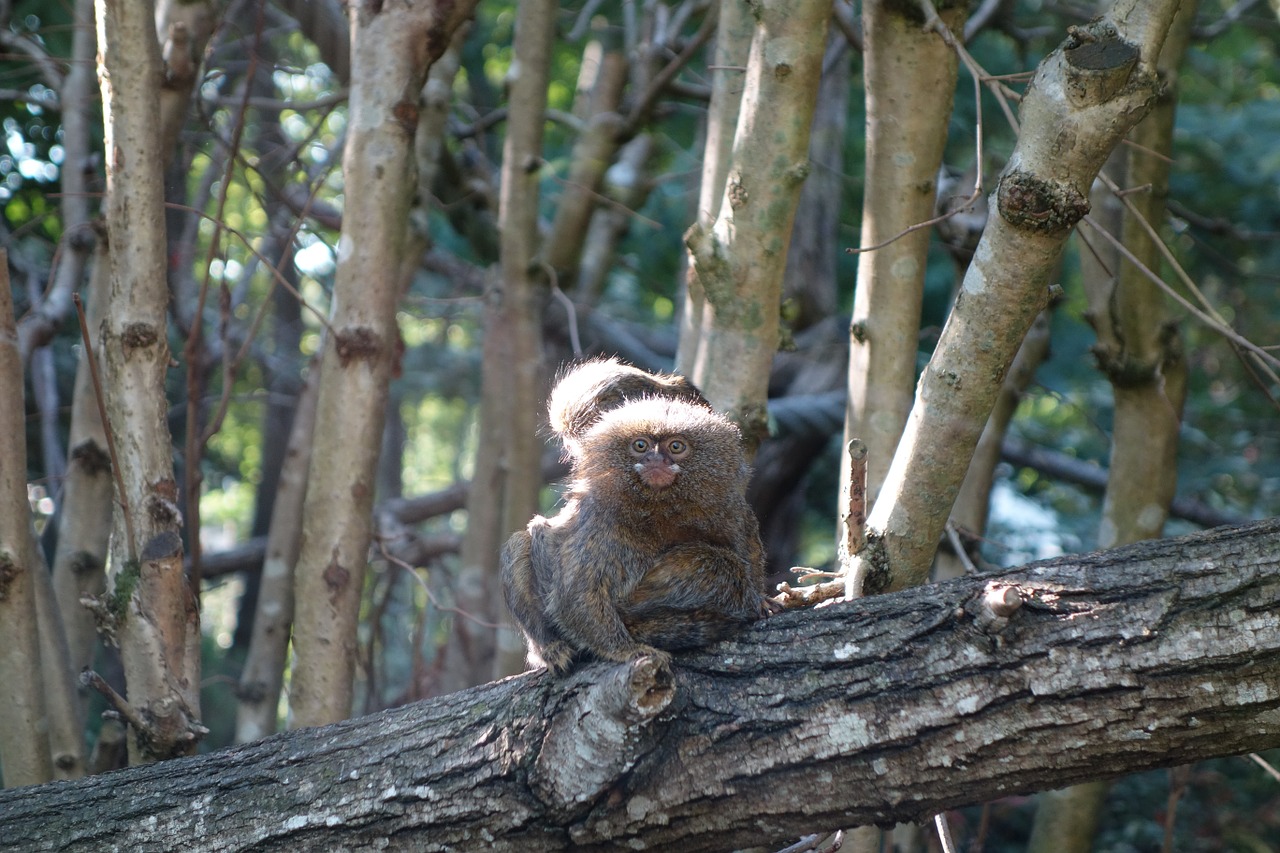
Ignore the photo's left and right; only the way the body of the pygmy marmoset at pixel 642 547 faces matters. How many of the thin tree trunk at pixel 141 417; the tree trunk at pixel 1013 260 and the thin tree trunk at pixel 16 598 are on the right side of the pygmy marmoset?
2

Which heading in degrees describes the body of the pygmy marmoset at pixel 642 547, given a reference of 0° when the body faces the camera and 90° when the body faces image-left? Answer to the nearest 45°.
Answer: approximately 0°

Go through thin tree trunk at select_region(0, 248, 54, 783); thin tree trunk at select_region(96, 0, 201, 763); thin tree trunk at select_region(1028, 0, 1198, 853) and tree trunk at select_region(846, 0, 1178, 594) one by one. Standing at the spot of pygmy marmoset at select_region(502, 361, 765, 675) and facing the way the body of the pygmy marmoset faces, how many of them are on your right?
2

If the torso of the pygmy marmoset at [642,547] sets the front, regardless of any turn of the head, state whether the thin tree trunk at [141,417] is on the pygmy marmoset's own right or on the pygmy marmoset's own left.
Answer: on the pygmy marmoset's own right

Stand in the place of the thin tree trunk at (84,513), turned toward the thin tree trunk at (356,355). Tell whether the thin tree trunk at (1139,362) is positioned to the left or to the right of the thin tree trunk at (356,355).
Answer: left
